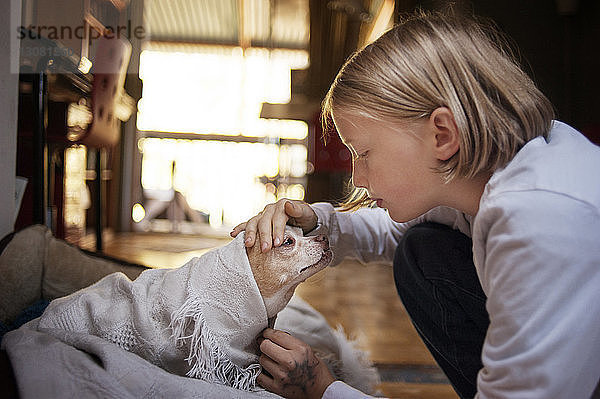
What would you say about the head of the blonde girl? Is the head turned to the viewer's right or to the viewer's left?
to the viewer's left

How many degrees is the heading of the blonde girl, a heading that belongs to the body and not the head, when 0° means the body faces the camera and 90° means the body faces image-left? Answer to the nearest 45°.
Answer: approximately 90°
